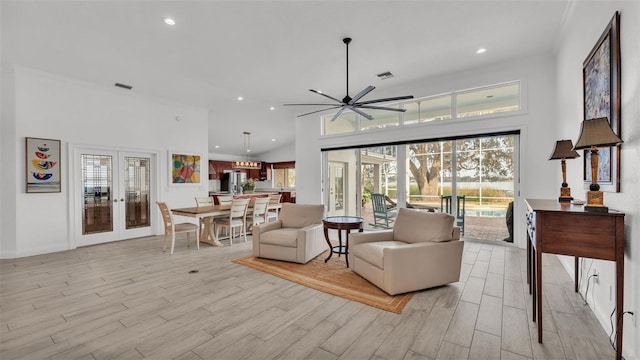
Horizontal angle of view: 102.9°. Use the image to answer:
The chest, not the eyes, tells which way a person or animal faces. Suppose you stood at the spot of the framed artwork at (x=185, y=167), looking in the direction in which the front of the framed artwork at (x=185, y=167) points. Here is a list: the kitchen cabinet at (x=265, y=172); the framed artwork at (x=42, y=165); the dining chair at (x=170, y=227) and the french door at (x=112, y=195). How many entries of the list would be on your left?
1

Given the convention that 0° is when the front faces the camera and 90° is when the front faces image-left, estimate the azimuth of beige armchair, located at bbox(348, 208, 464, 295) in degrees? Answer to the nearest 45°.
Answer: approximately 45°

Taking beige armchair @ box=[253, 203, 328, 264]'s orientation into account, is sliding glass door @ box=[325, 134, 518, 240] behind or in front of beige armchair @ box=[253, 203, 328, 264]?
behind

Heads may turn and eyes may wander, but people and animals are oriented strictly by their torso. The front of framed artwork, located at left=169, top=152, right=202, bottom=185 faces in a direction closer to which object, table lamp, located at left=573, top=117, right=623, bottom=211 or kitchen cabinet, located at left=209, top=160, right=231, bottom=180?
the table lamp

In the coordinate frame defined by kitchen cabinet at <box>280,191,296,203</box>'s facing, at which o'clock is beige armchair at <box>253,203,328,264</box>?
The beige armchair is roughly at 12 o'clock from the kitchen cabinet.

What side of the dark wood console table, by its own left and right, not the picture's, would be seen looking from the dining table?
front

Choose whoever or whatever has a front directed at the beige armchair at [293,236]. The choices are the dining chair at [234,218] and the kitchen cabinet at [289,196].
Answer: the kitchen cabinet

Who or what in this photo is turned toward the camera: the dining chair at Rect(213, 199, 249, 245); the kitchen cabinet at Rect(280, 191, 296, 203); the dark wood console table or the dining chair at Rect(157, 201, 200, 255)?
the kitchen cabinet

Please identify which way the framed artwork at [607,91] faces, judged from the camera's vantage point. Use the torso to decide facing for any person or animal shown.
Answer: facing to the left of the viewer
